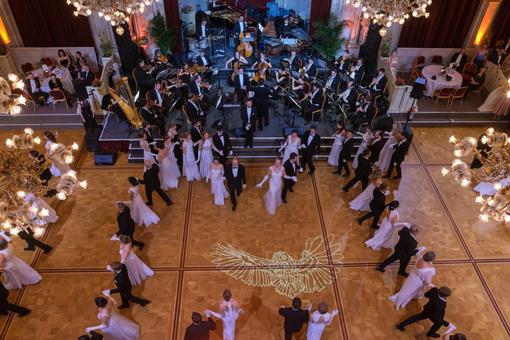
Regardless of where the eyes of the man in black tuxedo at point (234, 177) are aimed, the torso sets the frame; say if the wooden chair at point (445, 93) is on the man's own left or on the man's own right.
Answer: on the man's own left

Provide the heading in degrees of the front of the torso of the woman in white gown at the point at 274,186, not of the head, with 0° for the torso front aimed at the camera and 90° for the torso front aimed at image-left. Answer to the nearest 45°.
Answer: approximately 0°

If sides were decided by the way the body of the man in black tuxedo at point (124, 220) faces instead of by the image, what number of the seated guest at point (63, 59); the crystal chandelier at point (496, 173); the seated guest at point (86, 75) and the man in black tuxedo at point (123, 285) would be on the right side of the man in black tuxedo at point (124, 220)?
2

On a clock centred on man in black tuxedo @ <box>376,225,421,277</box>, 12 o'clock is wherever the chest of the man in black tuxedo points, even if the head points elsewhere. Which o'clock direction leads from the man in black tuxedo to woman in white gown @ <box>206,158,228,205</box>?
The woman in white gown is roughly at 6 o'clock from the man in black tuxedo.

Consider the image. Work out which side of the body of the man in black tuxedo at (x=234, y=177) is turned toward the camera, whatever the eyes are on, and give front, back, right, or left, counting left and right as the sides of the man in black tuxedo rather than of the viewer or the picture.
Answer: front

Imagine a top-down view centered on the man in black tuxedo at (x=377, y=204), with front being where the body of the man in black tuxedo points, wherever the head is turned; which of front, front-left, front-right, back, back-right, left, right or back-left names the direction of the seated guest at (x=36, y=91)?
back
